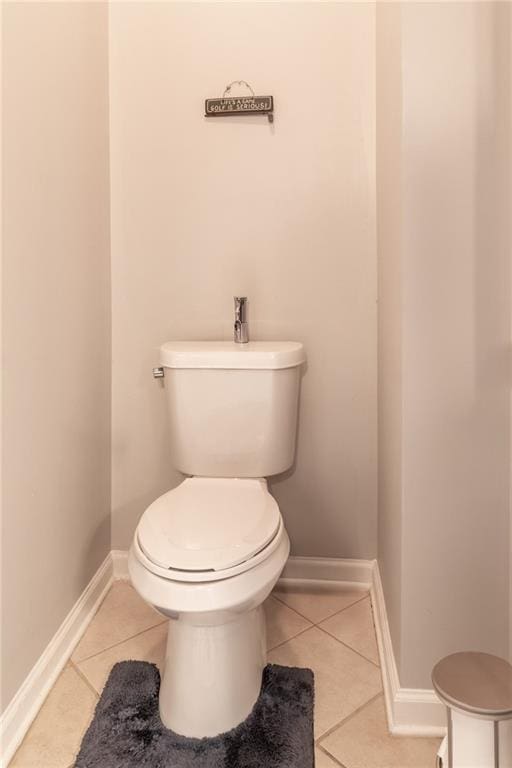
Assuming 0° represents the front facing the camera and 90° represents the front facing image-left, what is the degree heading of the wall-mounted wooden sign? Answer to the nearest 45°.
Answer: approximately 0°
